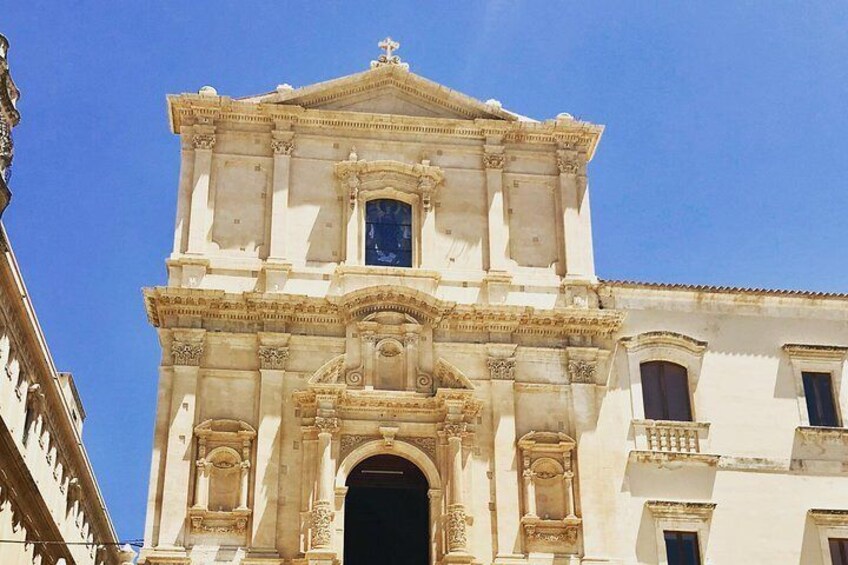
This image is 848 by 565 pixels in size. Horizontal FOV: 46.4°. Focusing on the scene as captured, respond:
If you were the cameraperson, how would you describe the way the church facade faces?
facing the viewer

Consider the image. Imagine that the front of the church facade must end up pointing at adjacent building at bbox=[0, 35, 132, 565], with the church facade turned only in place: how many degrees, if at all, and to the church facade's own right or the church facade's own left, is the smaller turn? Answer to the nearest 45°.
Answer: approximately 90° to the church facade's own right
